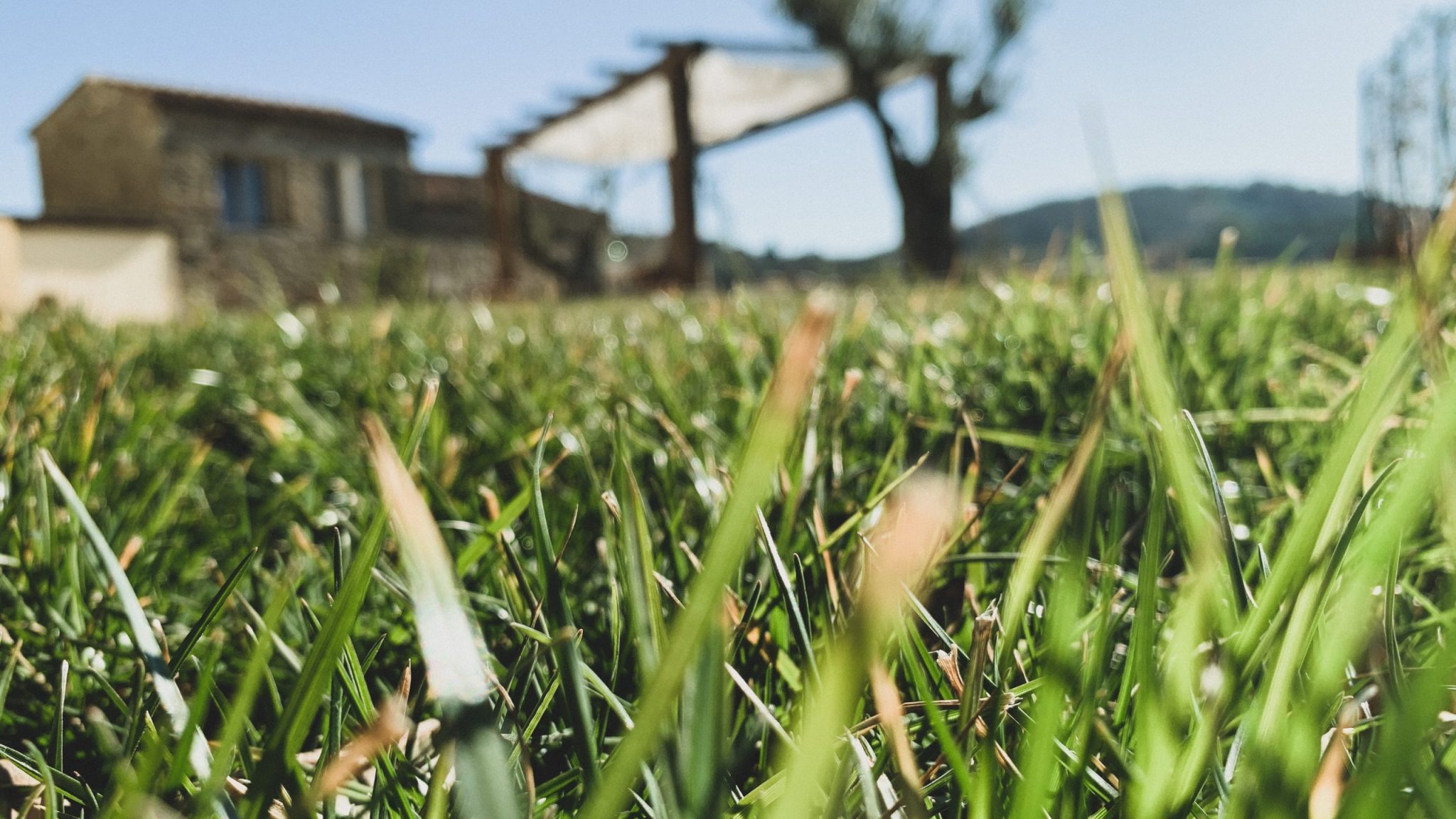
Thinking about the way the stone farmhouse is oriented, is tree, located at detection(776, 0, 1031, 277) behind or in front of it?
in front

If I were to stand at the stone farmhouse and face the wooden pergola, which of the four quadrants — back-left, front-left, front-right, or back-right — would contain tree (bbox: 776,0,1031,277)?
front-left

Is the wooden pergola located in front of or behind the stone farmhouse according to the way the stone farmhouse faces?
in front

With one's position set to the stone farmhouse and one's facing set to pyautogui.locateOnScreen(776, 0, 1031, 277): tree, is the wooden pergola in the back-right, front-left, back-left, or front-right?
front-right

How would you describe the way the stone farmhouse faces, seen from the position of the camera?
facing the viewer and to the right of the viewer
